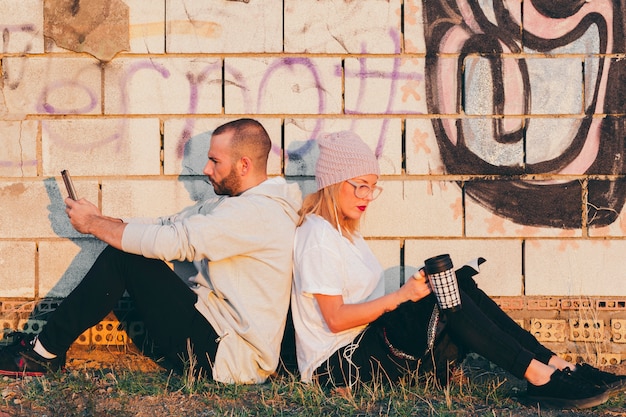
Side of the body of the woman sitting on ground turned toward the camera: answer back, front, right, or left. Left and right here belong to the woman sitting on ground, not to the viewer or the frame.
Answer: right

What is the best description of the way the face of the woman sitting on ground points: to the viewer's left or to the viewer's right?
to the viewer's right

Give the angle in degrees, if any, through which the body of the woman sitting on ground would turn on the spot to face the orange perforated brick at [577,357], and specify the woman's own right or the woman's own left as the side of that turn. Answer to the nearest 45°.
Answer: approximately 45° to the woman's own left
